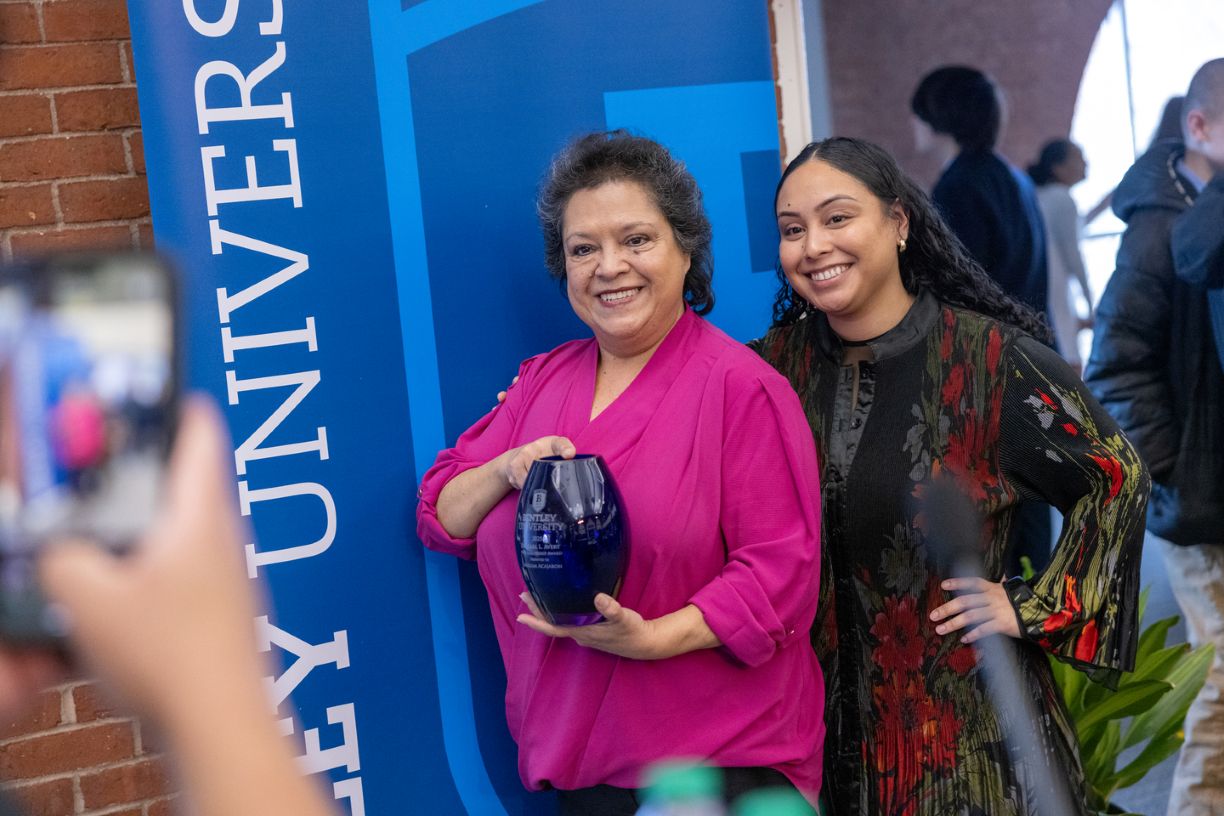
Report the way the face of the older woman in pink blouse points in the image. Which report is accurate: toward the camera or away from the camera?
toward the camera

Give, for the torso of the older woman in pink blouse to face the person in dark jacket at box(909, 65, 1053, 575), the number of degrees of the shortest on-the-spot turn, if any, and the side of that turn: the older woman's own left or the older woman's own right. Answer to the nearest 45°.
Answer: approximately 180°

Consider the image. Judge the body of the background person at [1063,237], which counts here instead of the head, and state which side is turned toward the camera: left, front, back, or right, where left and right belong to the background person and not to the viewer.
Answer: right

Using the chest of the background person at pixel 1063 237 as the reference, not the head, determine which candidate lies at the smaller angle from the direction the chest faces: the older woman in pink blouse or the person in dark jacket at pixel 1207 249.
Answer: the person in dark jacket

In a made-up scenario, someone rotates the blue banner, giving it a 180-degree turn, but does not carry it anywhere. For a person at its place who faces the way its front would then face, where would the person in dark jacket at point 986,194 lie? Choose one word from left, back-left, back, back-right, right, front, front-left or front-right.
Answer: front-right

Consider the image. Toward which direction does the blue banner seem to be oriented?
toward the camera

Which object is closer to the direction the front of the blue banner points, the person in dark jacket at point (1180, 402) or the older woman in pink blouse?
the older woman in pink blouse

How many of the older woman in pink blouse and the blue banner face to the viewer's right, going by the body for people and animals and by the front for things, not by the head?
0

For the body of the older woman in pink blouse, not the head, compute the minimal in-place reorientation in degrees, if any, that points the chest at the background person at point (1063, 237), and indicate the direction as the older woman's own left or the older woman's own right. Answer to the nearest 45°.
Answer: approximately 180°

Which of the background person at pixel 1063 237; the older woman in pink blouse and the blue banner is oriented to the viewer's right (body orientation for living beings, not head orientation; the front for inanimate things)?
the background person

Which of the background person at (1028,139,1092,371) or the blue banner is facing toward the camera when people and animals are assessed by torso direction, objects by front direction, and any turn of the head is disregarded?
the blue banner
